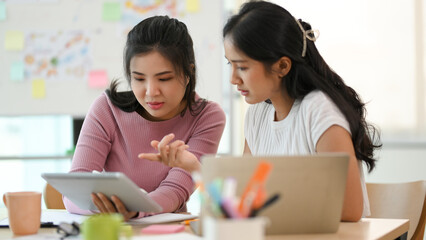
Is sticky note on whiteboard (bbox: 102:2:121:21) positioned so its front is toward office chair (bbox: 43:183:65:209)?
yes

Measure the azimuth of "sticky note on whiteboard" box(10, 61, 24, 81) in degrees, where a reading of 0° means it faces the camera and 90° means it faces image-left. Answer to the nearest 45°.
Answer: approximately 0°

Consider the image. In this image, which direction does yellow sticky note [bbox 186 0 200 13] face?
toward the camera

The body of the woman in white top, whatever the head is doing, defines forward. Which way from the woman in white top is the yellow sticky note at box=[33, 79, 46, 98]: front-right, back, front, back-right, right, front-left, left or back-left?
right

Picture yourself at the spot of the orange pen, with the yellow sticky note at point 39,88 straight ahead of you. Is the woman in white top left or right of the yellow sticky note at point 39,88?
right

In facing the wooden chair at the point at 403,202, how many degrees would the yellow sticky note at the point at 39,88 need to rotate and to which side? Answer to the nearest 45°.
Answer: approximately 45° to its left

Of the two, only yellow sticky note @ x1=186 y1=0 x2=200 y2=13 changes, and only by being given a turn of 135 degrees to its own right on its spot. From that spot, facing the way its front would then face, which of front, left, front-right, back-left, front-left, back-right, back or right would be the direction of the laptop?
back-left

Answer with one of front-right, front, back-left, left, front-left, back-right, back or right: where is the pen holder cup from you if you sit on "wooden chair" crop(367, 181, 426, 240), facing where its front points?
front-left

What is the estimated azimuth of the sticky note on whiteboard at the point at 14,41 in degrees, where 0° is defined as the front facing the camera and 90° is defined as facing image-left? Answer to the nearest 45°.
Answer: approximately 0°

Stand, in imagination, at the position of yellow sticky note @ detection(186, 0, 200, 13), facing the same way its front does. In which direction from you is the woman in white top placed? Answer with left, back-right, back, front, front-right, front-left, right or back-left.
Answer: front

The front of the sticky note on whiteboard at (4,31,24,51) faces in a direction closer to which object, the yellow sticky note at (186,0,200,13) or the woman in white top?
the woman in white top

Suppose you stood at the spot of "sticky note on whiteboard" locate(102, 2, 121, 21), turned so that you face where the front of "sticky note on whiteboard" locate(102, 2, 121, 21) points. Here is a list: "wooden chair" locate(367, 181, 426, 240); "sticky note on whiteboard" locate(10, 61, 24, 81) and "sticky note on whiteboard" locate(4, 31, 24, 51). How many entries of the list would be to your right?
2

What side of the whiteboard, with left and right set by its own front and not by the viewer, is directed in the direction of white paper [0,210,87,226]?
front

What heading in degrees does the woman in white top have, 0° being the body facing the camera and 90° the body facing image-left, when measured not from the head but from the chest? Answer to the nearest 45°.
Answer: approximately 45°

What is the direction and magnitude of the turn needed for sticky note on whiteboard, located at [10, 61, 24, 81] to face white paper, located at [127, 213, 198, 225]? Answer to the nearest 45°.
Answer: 0° — it already faces it

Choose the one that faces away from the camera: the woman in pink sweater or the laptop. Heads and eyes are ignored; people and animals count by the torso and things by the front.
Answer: the laptop

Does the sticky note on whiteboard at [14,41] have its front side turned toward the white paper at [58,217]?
yes
